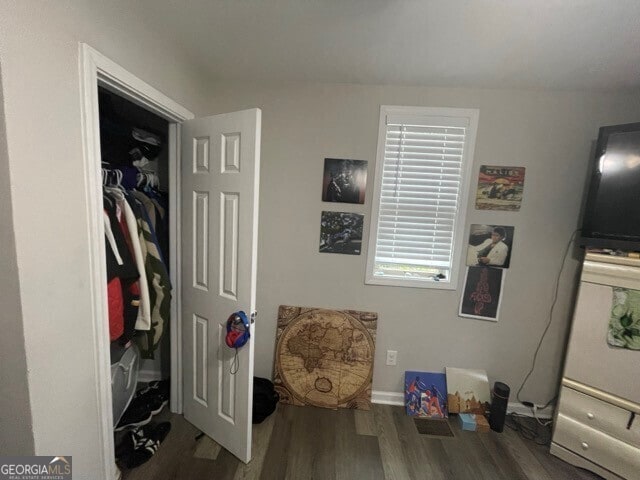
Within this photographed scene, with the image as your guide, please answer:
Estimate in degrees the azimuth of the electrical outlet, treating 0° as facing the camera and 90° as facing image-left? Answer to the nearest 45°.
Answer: approximately 0°

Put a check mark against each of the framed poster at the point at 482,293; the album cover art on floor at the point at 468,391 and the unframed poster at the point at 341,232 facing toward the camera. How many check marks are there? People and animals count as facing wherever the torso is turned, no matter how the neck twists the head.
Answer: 3

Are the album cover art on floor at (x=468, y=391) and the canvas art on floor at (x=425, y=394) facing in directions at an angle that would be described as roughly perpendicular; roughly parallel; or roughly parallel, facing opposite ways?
roughly parallel

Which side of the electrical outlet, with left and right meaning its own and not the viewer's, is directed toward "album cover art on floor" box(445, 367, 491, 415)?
left

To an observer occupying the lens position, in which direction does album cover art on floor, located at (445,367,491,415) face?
facing the viewer

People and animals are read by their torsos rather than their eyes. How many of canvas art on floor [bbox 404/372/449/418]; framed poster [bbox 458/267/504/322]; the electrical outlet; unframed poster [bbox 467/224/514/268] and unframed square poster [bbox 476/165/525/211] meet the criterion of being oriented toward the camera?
5

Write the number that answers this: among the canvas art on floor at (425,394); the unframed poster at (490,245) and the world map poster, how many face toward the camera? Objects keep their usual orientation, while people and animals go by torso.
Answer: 3

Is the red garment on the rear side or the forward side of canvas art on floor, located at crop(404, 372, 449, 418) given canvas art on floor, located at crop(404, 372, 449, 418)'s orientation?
on the forward side

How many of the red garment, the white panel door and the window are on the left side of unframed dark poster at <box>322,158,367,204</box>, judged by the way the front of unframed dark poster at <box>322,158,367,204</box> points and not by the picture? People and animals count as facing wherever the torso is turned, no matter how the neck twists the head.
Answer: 1

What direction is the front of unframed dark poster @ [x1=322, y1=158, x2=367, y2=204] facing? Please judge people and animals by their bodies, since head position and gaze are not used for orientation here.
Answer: toward the camera

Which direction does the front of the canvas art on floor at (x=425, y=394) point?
toward the camera

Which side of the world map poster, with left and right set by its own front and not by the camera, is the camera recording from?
front

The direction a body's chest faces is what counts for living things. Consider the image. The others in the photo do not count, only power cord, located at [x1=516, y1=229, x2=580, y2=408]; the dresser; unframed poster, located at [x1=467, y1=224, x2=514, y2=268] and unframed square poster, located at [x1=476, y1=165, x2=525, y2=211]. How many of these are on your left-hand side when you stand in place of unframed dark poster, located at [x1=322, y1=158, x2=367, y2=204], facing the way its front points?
4

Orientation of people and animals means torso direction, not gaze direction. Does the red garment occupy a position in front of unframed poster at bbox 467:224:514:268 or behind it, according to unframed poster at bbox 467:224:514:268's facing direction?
in front

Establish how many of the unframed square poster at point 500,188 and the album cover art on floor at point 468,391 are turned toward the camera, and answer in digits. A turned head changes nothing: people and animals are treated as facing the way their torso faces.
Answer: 2

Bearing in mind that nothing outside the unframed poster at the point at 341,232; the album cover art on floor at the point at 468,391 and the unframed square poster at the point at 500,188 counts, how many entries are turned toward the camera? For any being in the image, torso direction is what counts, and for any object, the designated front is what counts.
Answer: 3
